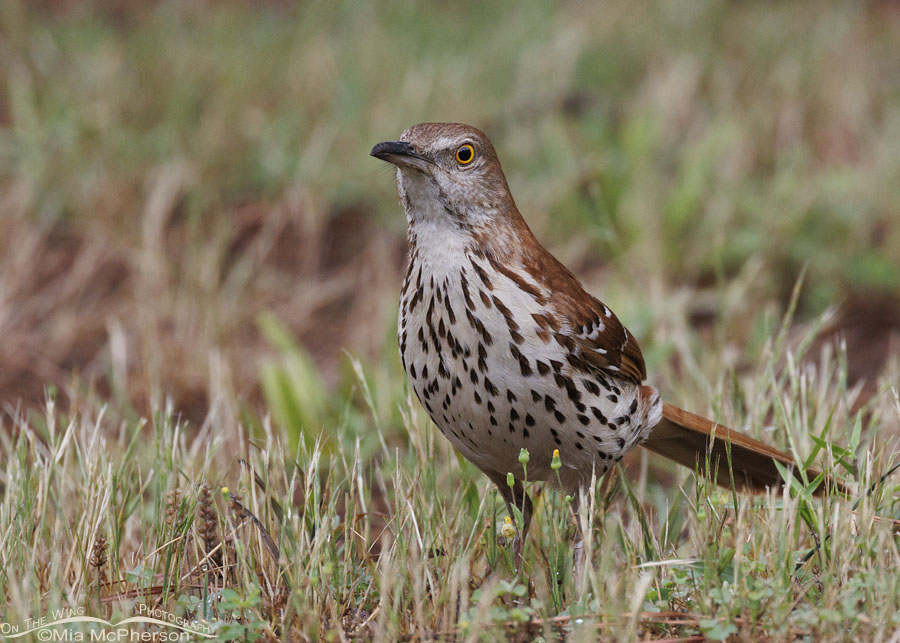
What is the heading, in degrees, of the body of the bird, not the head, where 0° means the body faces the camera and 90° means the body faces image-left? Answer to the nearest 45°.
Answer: approximately 45°
